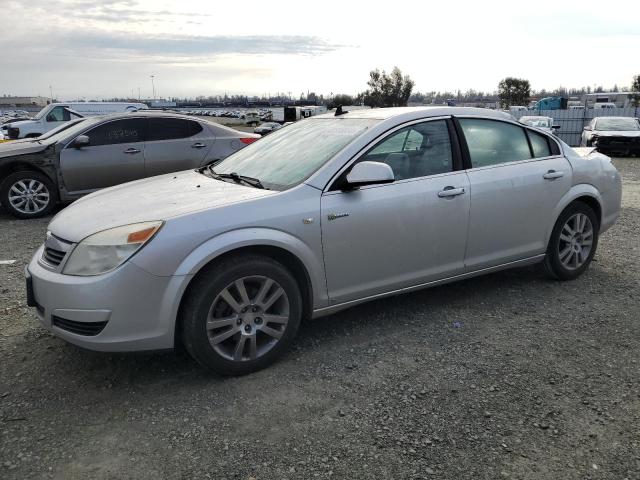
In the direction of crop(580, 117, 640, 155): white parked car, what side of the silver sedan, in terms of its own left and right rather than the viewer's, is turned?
back

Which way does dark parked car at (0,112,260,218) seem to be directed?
to the viewer's left

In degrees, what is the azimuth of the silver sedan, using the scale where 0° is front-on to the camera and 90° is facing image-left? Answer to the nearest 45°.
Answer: approximately 45°

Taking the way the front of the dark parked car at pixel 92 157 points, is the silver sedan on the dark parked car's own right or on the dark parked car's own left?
on the dark parked car's own left

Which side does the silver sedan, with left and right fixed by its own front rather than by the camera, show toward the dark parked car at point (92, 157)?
right

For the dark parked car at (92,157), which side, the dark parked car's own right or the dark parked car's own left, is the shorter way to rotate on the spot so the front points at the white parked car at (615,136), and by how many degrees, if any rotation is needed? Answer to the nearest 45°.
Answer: approximately 180°
